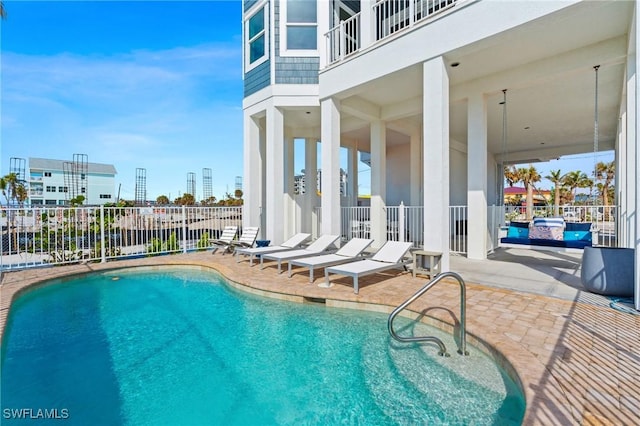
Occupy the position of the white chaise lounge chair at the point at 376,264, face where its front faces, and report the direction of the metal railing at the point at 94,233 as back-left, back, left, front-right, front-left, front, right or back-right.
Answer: front-right

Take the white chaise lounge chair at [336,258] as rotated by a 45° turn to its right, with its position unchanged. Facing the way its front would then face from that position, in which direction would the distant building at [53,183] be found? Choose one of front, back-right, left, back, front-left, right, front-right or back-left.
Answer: front-right

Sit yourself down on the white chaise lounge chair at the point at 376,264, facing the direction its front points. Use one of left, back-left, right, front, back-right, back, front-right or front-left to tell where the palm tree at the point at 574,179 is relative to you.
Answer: back

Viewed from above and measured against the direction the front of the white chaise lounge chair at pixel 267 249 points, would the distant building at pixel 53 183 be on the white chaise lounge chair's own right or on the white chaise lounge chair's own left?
on the white chaise lounge chair's own right

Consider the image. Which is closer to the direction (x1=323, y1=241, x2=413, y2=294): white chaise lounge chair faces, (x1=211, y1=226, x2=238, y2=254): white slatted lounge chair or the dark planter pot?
the white slatted lounge chair
